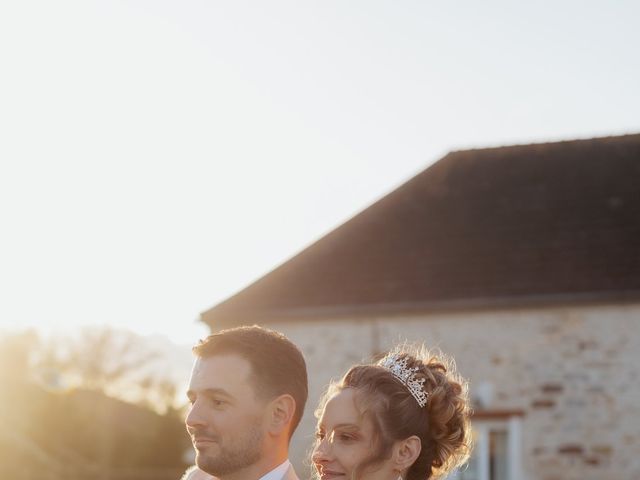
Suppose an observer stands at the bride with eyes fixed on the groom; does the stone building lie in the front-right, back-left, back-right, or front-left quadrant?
back-right

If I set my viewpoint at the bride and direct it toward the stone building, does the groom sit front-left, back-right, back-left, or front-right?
back-left

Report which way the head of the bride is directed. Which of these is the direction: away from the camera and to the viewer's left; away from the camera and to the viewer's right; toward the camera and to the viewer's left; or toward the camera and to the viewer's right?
toward the camera and to the viewer's left

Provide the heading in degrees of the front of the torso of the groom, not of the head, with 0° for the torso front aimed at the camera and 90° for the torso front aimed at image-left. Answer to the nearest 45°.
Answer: approximately 45°
